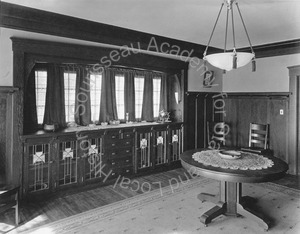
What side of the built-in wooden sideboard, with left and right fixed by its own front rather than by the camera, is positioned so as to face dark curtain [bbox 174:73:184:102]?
left

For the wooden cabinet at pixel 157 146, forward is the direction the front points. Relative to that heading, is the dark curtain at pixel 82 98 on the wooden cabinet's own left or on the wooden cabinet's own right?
on the wooden cabinet's own right

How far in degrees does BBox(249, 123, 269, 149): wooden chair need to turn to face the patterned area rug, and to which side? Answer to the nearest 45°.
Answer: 0° — it already faces it

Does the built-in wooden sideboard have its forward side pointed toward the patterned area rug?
yes

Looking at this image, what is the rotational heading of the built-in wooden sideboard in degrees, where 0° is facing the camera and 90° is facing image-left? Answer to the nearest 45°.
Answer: approximately 315°

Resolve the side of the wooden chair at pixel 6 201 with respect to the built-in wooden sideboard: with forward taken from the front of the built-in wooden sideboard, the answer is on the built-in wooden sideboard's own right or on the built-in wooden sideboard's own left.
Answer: on the built-in wooden sideboard's own right

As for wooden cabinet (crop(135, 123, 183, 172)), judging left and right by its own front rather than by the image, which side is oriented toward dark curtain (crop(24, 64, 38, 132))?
right

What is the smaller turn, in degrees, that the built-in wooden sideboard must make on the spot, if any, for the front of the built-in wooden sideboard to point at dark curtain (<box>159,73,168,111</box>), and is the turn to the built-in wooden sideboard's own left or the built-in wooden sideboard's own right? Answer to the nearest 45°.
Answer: approximately 90° to the built-in wooden sideboard's own left

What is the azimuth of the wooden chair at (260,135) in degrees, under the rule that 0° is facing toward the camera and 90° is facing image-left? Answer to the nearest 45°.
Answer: approximately 45°

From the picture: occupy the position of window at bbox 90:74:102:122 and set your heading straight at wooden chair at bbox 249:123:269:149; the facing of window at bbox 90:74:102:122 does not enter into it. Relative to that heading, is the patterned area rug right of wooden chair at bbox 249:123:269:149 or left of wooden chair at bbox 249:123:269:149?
right
